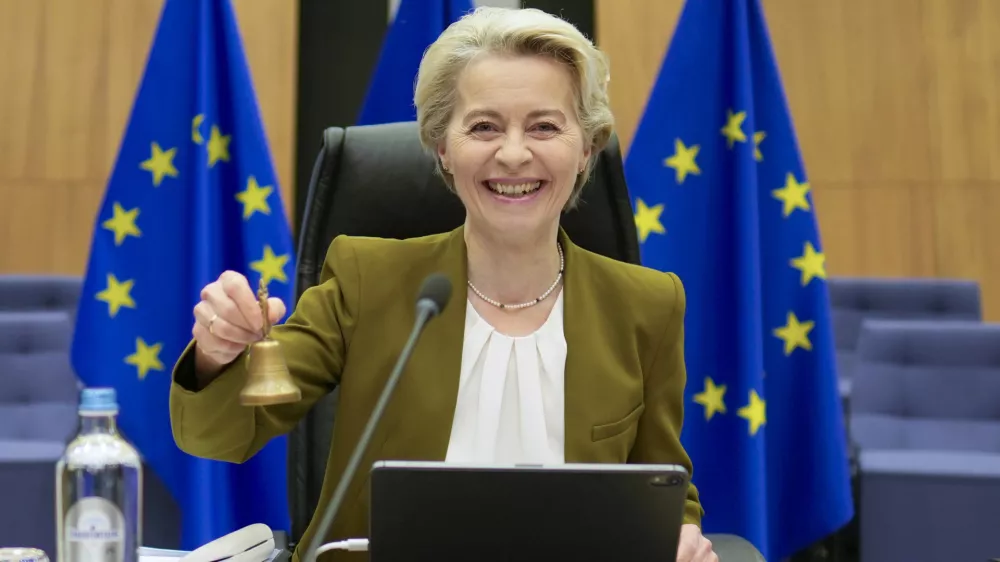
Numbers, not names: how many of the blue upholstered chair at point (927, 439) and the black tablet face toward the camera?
1

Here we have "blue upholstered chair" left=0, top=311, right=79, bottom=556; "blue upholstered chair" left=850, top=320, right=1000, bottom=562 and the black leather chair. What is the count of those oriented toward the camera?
3

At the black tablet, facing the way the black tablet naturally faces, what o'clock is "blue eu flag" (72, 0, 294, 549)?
The blue eu flag is roughly at 11 o'clock from the black tablet.

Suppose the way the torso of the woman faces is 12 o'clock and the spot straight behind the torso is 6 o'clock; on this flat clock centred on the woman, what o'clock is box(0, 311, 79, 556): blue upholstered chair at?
The blue upholstered chair is roughly at 5 o'clock from the woman.

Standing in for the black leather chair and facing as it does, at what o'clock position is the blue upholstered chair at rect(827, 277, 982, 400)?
The blue upholstered chair is roughly at 7 o'clock from the black leather chair.

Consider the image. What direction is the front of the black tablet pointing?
away from the camera

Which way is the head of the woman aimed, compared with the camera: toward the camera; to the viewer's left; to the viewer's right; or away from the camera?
toward the camera

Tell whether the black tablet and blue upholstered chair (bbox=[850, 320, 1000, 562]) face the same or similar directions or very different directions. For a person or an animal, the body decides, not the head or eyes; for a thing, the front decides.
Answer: very different directions

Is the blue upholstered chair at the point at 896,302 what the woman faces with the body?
no

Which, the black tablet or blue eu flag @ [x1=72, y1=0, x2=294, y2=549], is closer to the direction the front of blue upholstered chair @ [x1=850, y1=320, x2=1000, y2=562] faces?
the black tablet

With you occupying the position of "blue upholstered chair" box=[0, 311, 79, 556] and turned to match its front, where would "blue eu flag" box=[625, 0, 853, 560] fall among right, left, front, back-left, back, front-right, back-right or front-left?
front-left

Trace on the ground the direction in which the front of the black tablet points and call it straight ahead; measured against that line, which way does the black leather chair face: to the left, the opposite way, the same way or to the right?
the opposite way

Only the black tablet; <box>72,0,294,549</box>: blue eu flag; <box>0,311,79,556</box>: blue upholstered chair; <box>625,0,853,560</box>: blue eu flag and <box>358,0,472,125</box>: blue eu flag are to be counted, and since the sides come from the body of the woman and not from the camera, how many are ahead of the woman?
1

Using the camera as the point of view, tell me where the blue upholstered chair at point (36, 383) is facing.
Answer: facing the viewer

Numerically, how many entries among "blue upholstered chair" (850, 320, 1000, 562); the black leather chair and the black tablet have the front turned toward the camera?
2

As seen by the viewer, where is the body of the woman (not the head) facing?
toward the camera

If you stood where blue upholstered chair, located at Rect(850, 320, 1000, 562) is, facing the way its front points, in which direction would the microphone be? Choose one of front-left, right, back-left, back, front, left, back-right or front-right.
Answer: front

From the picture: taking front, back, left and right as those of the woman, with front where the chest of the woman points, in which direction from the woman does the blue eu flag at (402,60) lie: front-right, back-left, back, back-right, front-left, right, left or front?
back

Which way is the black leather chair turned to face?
toward the camera
